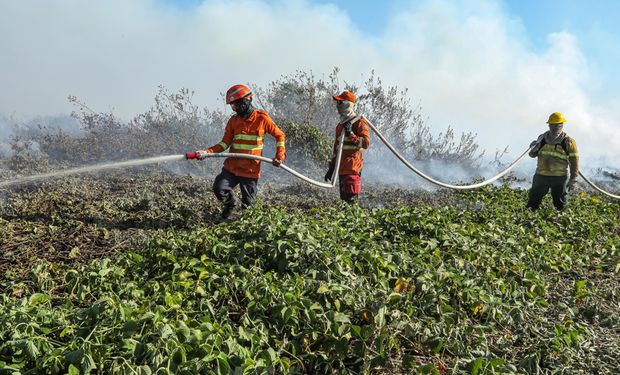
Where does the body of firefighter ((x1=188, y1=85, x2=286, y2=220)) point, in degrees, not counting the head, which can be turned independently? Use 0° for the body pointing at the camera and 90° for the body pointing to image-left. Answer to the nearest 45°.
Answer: approximately 45°

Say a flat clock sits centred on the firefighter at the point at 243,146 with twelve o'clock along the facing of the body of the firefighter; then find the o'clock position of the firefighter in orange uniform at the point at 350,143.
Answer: The firefighter in orange uniform is roughly at 7 o'clock from the firefighter.
